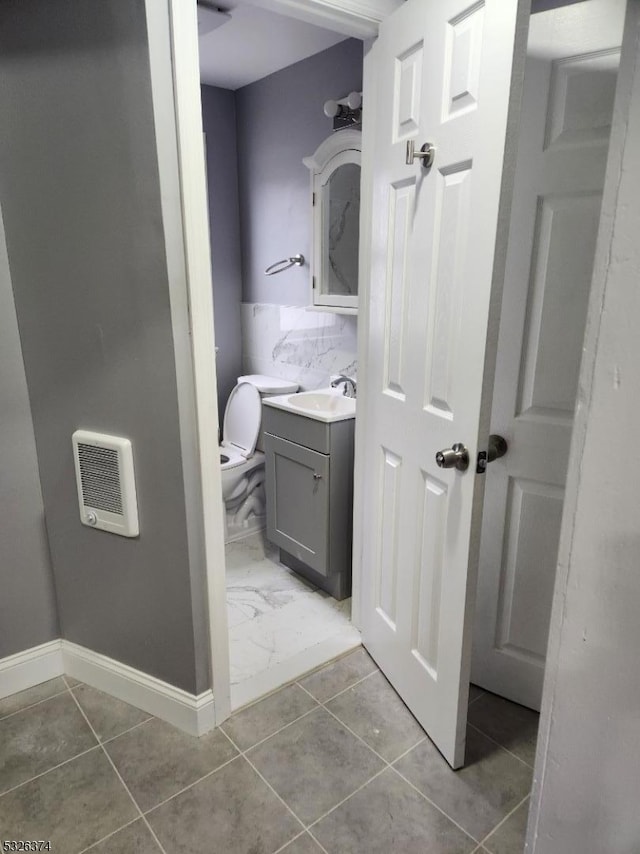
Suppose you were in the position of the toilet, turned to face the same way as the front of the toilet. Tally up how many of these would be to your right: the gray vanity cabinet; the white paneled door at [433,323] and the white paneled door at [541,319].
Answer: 0

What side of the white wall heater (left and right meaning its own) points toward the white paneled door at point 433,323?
left

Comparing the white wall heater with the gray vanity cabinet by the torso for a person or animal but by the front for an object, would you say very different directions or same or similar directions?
same or similar directions

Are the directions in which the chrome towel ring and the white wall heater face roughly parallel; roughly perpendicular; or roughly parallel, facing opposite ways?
roughly parallel

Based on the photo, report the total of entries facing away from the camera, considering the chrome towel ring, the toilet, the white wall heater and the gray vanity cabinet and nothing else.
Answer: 0

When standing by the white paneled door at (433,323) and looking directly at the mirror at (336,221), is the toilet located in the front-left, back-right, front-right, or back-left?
front-left

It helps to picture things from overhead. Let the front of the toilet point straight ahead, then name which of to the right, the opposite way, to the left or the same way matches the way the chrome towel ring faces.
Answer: the same way

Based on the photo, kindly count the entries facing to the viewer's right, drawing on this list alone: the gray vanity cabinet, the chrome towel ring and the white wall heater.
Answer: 0

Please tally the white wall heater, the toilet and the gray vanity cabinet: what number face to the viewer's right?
0

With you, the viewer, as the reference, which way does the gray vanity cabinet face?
facing the viewer and to the left of the viewer
